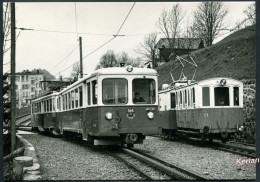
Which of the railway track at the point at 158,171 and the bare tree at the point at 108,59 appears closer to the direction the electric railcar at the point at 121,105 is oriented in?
the railway track

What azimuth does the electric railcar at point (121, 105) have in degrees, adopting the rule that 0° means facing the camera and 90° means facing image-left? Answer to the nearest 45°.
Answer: approximately 315°

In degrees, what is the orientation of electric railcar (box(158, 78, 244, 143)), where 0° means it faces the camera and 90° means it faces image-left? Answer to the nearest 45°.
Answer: approximately 315°

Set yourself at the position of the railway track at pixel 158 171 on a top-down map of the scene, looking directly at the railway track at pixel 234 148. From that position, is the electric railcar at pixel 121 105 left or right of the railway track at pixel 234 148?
left

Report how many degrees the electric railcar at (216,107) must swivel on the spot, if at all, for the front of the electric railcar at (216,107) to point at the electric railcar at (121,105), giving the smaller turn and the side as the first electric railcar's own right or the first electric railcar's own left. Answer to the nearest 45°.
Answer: approximately 90° to the first electric railcar's own right

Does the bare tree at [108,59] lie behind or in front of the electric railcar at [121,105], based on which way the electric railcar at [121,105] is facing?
behind
